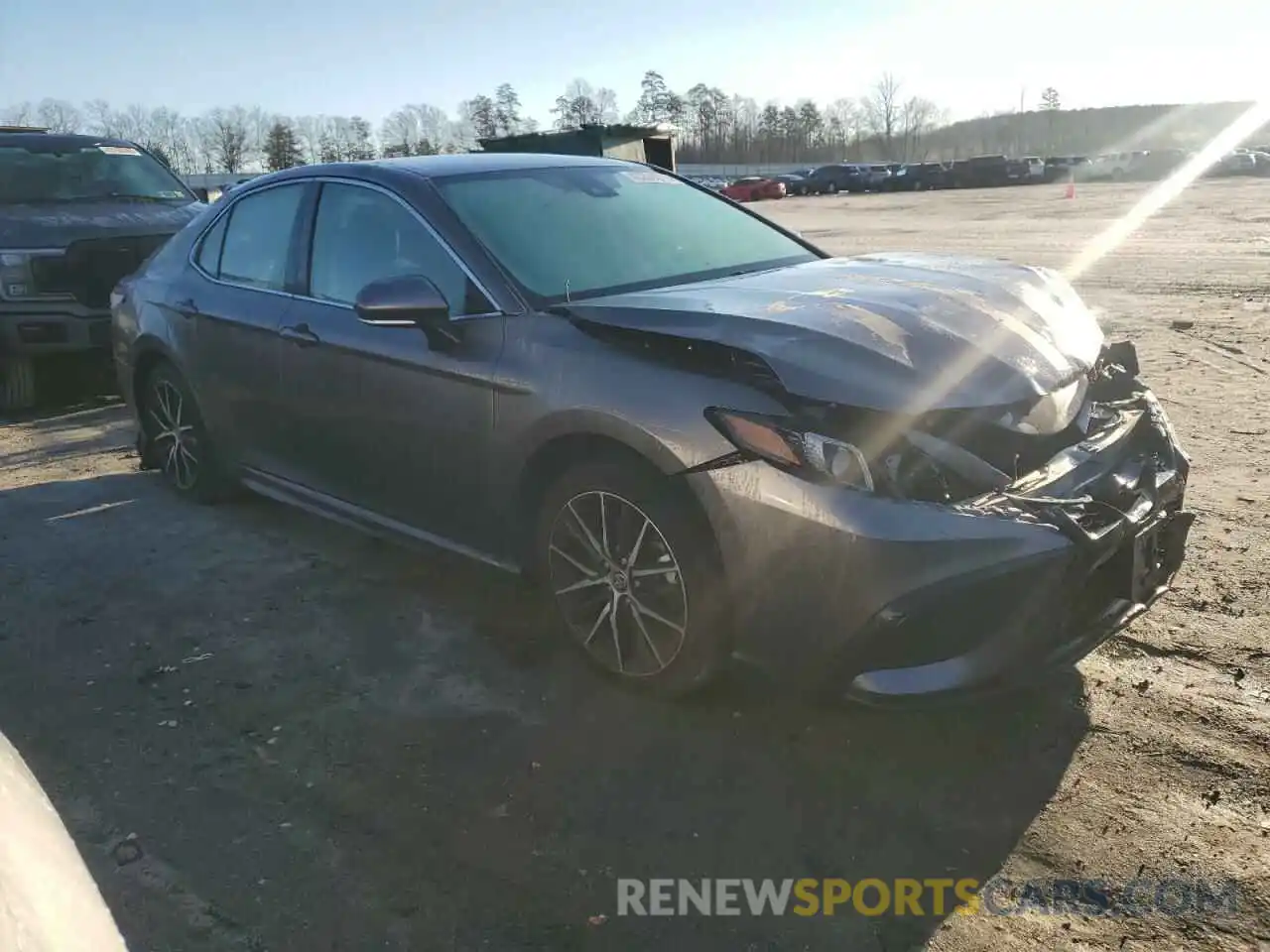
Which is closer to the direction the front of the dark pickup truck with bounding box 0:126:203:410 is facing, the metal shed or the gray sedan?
the gray sedan

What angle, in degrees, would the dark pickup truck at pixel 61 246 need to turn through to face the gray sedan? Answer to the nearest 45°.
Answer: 0° — it already faces it

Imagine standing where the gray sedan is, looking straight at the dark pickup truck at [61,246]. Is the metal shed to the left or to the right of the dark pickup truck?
right

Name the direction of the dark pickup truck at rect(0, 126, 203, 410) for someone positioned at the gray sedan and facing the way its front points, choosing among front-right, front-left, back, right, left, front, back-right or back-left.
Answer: back

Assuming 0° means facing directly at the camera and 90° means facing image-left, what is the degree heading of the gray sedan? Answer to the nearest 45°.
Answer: approximately 315°

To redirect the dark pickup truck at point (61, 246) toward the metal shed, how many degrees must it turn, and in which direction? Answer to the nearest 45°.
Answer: approximately 135° to its left

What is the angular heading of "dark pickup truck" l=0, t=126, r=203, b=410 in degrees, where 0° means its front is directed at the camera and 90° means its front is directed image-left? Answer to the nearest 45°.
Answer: approximately 0°

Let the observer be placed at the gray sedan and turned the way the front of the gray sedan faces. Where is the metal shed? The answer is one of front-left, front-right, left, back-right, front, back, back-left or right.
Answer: back-left
